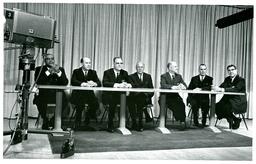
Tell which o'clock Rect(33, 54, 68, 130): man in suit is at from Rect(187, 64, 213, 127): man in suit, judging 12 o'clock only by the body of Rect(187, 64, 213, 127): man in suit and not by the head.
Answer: Rect(33, 54, 68, 130): man in suit is roughly at 2 o'clock from Rect(187, 64, 213, 127): man in suit.

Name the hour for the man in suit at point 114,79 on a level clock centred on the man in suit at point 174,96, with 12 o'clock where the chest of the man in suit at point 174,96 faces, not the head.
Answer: the man in suit at point 114,79 is roughly at 4 o'clock from the man in suit at point 174,96.

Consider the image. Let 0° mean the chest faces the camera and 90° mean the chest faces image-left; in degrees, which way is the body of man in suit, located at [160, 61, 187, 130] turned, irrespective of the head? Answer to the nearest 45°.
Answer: approximately 315°

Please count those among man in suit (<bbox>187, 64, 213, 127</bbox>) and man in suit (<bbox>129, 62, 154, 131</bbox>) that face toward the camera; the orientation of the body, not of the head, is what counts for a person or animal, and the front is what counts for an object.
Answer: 2

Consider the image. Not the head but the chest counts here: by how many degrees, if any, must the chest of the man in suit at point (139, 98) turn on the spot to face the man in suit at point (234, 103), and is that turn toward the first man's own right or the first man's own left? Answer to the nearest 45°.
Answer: approximately 90° to the first man's own left

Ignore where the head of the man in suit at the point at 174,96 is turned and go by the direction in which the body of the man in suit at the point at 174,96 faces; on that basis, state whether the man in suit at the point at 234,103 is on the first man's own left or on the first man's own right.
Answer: on the first man's own left

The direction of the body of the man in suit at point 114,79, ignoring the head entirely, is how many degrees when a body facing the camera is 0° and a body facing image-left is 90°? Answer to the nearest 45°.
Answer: approximately 315°

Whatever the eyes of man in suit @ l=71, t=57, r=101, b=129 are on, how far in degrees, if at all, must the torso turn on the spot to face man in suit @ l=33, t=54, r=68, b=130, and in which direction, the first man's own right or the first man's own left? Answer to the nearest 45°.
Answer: approximately 135° to the first man's own right

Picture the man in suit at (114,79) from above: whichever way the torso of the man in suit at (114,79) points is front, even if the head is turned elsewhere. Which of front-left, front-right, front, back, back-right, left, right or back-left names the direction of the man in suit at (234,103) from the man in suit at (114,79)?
front-left

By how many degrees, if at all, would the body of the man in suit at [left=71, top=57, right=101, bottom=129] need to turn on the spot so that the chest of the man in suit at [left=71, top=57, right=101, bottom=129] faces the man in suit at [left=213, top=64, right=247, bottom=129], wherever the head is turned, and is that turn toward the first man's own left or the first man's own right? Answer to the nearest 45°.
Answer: approximately 45° to the first man's own left
